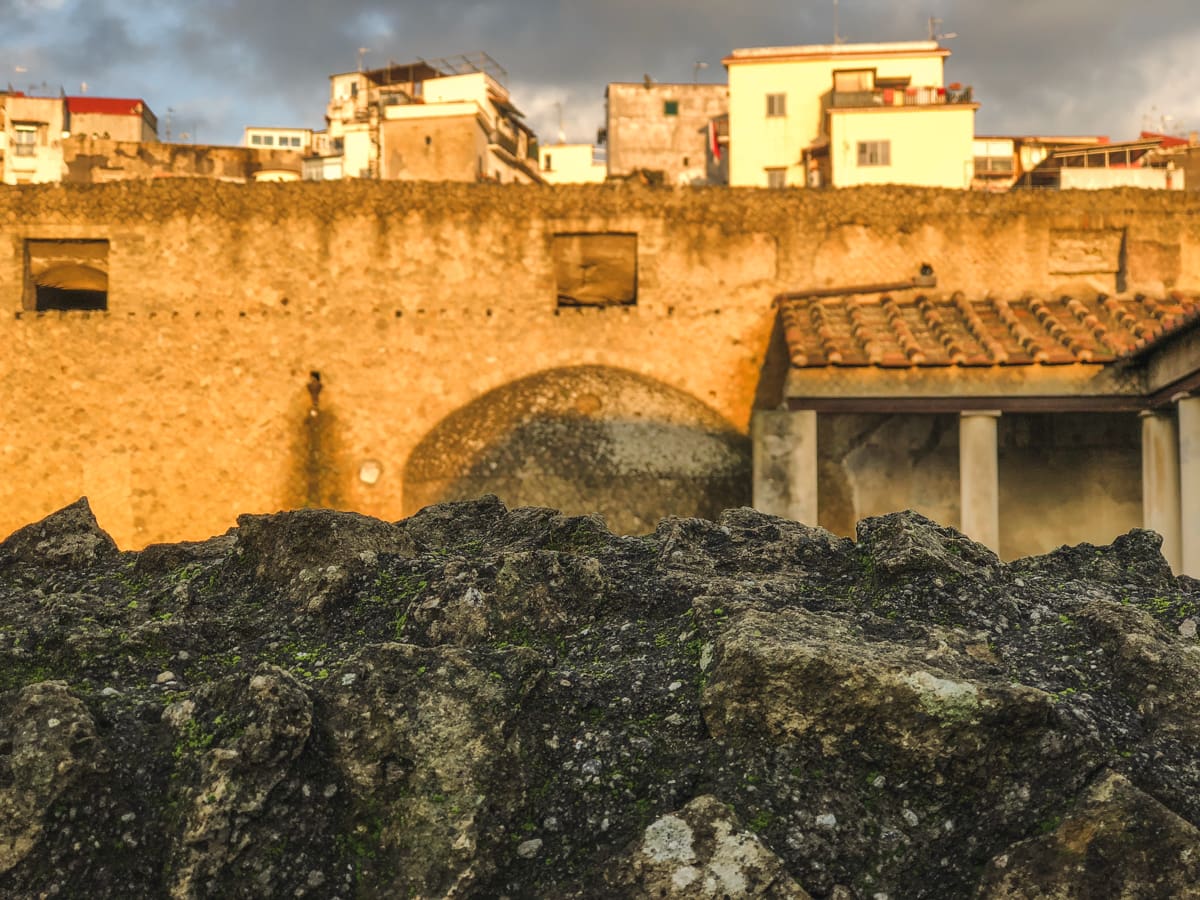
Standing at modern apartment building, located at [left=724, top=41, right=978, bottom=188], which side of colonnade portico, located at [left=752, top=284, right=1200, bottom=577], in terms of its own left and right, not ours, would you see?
back

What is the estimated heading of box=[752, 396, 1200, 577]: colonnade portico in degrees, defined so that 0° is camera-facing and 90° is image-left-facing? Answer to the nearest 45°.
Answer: approximately 0°

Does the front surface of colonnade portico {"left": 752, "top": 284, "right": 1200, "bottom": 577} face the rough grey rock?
yes

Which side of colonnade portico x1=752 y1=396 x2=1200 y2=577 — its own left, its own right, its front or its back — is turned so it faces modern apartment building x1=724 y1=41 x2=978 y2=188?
back

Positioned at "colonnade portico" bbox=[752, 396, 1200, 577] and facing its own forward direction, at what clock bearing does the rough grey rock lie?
The rough grey rock is roughly at 12 o'clock from the colonnade portico.
